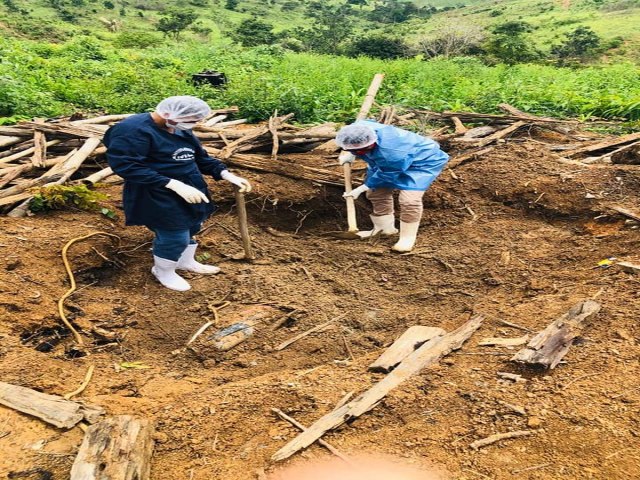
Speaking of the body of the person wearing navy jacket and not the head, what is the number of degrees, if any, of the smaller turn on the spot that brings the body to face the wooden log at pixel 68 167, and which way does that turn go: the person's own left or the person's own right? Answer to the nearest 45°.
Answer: approximately 180°

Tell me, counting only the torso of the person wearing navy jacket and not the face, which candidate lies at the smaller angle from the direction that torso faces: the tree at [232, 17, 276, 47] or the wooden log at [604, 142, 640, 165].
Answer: the wooden log

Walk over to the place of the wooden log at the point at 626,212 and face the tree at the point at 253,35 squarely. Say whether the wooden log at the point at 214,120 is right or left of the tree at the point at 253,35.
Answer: left

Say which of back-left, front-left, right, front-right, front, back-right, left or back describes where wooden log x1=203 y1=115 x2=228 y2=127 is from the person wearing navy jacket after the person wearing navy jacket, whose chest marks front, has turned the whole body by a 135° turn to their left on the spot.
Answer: front

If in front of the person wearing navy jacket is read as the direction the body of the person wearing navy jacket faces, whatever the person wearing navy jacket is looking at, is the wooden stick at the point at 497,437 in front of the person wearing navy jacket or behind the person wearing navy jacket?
in front

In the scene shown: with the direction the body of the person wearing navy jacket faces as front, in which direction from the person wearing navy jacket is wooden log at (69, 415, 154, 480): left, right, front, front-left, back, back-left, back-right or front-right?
front-right

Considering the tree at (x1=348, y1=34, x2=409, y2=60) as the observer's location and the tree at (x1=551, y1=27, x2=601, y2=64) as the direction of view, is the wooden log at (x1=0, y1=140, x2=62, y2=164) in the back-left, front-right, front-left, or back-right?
back-right

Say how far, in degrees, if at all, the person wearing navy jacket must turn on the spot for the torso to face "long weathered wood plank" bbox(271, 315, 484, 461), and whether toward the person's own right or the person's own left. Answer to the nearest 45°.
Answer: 0° — they already face it

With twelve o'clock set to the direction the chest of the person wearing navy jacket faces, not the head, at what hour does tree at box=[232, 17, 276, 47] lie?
The tree is roughly at 8 o'clock from the person wearing navy jacket.

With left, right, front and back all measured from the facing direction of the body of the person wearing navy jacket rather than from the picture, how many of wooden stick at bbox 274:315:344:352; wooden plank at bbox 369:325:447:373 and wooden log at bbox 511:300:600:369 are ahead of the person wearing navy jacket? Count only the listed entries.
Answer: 3

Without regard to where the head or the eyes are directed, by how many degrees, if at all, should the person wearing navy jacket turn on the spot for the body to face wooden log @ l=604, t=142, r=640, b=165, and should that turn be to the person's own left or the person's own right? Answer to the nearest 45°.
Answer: approximately 45° to the person's own left

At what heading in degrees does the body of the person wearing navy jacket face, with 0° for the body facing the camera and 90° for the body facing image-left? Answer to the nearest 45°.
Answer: approximately 315°

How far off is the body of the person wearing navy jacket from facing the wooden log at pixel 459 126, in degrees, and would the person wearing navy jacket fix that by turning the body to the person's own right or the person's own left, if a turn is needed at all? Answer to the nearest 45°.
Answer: approximately 90° to the person's own left
